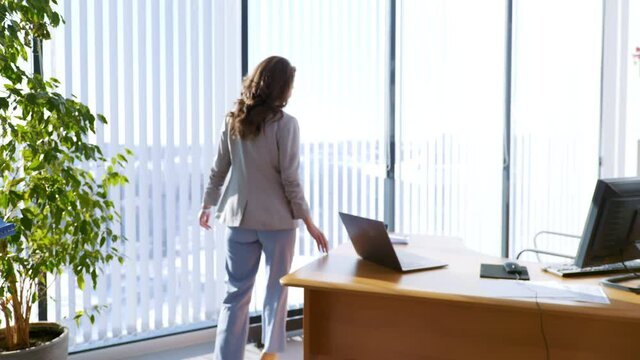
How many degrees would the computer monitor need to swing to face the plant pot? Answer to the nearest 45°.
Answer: approximately 45° to its left

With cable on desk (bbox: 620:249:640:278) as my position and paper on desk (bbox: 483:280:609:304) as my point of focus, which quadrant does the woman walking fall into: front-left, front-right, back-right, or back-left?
front-right

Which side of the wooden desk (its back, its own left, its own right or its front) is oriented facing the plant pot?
left

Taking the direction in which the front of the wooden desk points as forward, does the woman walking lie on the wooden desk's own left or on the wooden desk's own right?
on the wooden desk's own left

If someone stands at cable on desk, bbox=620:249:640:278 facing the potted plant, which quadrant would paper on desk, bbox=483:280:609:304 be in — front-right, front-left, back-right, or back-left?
front-left

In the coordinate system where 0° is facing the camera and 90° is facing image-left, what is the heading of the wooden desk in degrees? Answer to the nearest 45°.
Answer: approximately 180°

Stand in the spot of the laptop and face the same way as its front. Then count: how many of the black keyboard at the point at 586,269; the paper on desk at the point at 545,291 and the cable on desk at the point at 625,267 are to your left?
0

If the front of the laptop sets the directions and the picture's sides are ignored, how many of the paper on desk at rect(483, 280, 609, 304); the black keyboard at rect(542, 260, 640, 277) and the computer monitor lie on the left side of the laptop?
0

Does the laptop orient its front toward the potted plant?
no

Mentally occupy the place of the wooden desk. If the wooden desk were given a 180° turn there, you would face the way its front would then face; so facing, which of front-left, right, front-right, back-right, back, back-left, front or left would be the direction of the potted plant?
right

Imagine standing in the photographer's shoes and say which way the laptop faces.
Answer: facing away from the viewer and to the right of the viewer
